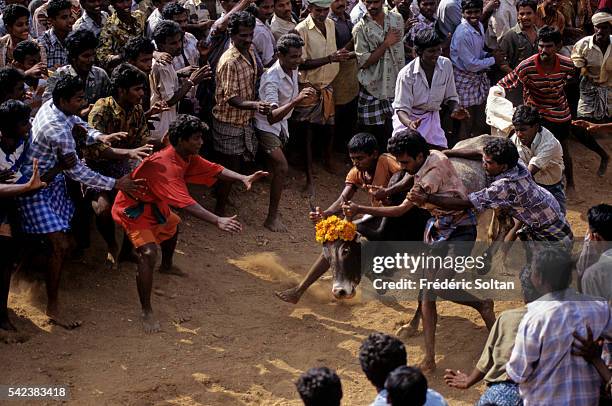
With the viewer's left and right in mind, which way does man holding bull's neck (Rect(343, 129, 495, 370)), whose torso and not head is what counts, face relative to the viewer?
facing to the left of the viewer

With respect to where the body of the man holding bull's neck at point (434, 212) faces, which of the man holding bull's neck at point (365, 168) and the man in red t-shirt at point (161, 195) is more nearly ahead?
the man in red t-shirt

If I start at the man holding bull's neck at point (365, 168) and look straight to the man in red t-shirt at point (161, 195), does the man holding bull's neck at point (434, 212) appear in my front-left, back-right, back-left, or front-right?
back-left

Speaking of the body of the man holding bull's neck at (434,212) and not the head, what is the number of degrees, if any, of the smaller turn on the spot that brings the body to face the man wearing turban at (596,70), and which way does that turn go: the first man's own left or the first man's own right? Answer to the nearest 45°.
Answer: approximately 90° to the first man's own right
